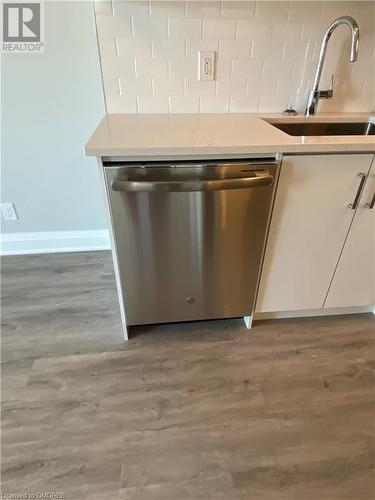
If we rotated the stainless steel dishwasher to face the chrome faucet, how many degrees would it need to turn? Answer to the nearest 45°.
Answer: approximately 135° to its left

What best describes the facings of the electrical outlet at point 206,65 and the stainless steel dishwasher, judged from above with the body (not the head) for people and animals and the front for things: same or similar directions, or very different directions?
same or similar directions

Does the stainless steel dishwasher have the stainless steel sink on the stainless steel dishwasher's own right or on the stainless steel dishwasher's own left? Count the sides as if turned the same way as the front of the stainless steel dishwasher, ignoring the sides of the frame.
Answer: on the stainless steel dishwasher's own left

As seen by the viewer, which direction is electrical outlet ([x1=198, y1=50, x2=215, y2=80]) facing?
toward the camera

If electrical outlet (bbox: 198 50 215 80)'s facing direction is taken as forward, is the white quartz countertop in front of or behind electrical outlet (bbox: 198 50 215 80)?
in front

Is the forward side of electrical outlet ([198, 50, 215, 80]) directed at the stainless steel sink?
no

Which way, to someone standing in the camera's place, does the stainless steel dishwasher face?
facing the viewer

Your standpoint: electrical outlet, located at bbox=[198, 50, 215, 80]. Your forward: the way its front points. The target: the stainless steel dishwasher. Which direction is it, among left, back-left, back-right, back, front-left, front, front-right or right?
front

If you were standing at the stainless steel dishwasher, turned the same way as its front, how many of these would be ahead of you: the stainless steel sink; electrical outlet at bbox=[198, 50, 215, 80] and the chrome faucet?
0

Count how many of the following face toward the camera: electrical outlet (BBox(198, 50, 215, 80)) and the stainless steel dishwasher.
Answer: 2

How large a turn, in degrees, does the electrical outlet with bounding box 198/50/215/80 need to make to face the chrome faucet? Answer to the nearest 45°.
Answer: approximately 90° to its left
